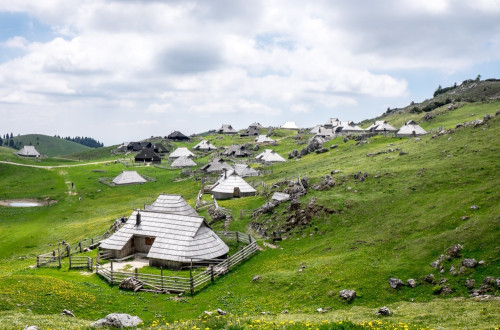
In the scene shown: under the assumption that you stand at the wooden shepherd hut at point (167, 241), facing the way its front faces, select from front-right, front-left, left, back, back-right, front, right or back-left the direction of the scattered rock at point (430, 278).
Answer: left

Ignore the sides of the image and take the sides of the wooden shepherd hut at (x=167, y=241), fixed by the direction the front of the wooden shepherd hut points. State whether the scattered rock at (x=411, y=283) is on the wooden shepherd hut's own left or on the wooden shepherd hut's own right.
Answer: on the wooden shepherd hut's own left

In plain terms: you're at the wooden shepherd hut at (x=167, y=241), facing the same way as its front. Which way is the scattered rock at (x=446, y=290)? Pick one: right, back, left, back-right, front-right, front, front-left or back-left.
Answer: left

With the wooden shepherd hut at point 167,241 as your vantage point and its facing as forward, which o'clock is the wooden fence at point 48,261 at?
The wooden fence is roughly at 2 o'clock from the wooden shepherd hut.

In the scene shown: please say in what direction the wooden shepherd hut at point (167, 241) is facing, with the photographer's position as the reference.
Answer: facing the viewer and to the left of the viewer

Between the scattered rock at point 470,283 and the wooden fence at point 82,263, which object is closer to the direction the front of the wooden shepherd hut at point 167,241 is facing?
the wooden fence

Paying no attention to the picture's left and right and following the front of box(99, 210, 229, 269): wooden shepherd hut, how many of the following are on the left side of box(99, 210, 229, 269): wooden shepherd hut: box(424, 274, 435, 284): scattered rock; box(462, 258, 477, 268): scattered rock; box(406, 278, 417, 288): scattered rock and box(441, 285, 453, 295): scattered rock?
4

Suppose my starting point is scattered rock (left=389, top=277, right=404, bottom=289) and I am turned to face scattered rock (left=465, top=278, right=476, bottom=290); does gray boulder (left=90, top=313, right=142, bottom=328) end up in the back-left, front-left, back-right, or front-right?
back-right

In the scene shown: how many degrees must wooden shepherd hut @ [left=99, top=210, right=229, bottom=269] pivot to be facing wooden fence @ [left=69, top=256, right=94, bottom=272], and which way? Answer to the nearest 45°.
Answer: approximately 45° to its right

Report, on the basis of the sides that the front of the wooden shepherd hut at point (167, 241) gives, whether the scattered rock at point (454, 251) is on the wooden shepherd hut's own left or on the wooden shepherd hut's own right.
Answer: on the wooden shepherd hut's own left

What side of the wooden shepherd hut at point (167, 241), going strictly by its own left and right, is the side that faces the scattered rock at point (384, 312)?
left
